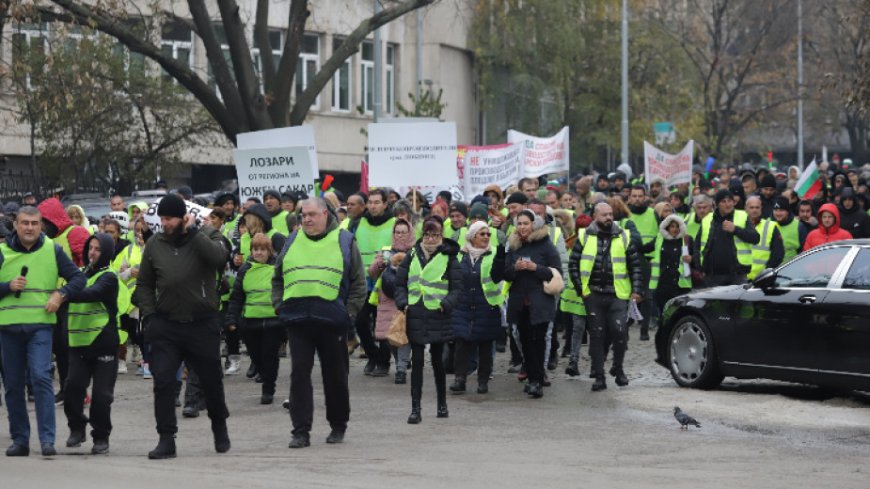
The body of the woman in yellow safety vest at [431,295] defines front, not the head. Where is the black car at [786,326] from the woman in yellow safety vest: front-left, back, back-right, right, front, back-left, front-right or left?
left

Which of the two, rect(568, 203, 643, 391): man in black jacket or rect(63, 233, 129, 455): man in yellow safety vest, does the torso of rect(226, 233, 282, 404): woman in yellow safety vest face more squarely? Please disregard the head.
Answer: the man in yellow safety vest

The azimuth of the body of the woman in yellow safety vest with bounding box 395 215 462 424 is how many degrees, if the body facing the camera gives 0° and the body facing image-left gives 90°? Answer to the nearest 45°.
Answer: approximately 0°

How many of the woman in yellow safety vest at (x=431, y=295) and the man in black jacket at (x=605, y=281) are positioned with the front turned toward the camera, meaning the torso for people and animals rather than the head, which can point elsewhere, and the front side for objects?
2

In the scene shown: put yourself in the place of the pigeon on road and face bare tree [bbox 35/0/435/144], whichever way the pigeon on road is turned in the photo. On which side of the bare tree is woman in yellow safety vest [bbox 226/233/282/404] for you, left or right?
left

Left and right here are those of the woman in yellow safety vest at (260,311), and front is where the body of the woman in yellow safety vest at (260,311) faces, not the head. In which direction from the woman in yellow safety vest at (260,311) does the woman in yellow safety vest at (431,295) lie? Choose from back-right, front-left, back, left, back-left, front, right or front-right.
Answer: front-left

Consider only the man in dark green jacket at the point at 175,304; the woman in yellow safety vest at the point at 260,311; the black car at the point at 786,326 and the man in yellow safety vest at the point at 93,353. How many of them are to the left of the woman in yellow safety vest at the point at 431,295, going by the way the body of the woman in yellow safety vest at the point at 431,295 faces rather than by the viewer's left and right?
1

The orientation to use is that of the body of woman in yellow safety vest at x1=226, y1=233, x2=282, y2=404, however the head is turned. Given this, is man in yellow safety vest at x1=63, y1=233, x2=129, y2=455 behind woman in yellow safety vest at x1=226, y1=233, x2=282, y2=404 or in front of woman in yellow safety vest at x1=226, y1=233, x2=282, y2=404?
in front

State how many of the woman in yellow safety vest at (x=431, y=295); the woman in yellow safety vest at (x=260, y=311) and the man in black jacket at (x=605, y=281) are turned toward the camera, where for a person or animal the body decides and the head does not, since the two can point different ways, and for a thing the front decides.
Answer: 3
